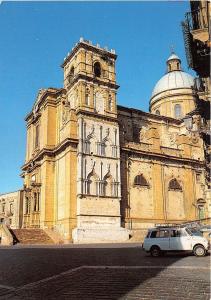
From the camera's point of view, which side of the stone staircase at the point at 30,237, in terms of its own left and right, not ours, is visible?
front

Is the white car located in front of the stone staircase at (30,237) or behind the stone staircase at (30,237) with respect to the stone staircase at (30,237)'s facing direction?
in front

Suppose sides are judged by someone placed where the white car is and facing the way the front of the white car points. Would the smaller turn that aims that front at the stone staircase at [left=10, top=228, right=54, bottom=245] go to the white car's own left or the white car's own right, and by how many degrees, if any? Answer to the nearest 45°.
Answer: approximately 135° to the white car's own left

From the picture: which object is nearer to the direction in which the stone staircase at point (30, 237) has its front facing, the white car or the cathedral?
the white car

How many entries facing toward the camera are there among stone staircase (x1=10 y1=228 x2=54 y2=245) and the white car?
1

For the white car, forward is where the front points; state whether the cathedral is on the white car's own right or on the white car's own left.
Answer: on the white car's own left

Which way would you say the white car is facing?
to the viewer's right
